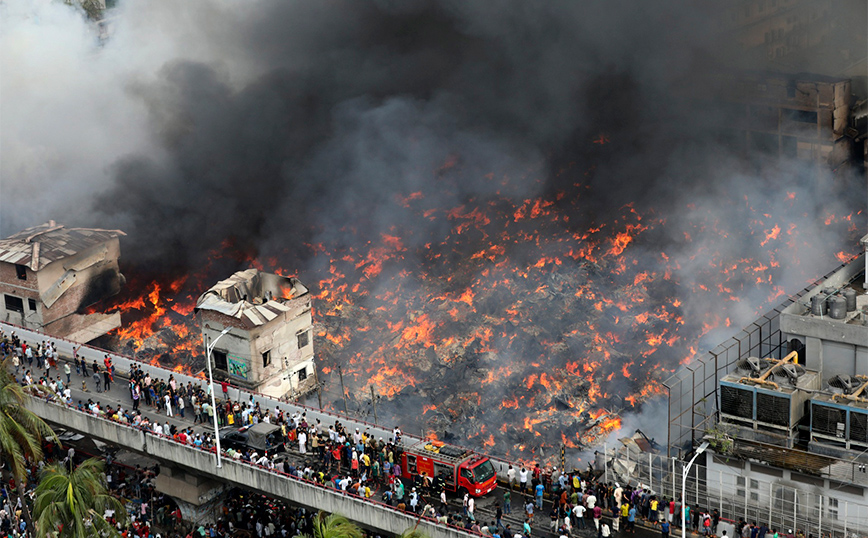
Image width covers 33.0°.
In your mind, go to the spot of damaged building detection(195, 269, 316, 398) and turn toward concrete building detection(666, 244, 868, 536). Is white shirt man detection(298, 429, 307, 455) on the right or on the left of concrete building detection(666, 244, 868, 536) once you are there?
right

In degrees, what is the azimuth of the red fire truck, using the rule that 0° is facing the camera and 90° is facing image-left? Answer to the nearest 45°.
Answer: approximately 315°

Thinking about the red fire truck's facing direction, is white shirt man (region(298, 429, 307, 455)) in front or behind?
behind

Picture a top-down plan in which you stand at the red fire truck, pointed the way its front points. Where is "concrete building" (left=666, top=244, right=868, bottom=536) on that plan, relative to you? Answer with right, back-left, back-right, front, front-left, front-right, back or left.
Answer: front-left

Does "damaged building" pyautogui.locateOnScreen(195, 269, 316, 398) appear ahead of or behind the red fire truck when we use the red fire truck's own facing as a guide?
behind

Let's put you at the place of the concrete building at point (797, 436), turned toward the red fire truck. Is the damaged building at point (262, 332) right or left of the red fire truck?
right

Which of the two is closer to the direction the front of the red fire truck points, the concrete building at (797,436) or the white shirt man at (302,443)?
the concrete building
